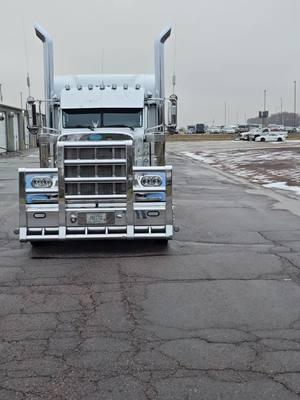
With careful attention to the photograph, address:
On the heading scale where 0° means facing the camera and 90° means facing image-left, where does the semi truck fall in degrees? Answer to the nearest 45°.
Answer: approximately 0°
